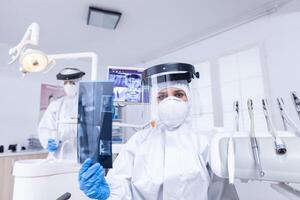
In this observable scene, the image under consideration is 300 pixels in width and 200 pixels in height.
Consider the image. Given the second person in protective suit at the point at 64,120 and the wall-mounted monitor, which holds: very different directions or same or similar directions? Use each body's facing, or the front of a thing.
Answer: same or similar directions

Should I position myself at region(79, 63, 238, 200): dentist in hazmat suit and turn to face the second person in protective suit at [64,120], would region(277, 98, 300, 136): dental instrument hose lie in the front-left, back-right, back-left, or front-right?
back-right

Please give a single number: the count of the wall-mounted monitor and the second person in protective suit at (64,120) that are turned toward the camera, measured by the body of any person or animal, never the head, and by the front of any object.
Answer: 2

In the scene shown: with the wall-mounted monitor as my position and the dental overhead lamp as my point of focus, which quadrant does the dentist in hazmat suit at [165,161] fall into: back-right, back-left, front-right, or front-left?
front-left

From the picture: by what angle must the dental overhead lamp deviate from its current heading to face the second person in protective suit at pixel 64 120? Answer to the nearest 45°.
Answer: approximately 180°

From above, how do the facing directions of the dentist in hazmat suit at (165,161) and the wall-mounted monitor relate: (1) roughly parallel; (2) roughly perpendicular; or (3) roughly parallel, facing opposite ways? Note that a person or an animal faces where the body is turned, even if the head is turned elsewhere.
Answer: roughly parallel

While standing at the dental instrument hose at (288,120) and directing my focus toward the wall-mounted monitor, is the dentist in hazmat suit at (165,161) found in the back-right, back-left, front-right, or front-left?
front-left

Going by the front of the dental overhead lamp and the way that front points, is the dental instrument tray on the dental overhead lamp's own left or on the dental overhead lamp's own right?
on the dental overhead lamp's own left

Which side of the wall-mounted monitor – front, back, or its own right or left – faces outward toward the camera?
front

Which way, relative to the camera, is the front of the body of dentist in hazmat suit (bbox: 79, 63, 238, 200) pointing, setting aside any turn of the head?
toward the camera

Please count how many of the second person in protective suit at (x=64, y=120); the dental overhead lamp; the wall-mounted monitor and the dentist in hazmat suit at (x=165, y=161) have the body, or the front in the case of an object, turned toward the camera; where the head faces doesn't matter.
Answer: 4

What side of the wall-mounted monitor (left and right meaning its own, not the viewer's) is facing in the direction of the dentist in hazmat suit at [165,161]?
front

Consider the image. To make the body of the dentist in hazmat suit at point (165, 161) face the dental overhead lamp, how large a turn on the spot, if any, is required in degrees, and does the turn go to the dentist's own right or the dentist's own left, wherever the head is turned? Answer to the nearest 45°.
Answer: approximately 90° to the dentist's own right

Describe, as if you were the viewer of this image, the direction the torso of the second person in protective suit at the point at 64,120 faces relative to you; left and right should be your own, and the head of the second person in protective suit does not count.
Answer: facing the viewer
